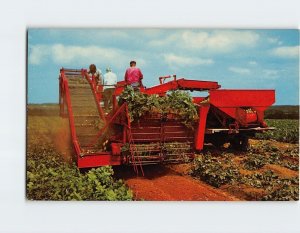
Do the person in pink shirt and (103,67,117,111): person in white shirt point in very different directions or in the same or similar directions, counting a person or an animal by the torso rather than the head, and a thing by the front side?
same or similar directions

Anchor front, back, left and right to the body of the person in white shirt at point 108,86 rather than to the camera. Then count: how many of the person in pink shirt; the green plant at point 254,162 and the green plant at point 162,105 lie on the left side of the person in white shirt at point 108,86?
0

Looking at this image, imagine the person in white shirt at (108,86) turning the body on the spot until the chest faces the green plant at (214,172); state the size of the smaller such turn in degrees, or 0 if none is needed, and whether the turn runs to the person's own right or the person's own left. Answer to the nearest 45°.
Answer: approximately 90° to the person's own right

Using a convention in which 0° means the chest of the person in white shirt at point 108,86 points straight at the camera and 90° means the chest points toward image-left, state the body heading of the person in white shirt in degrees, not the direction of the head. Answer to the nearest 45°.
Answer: approximately 180°

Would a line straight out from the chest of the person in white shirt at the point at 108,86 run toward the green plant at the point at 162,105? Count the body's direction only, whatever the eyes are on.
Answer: no

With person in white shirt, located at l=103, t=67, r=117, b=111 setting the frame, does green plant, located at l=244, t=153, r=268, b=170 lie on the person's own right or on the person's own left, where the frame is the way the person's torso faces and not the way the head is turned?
on the person's own right

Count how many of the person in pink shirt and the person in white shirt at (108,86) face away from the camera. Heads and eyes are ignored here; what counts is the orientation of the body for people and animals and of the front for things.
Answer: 2

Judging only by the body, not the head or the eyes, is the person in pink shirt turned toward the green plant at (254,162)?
no

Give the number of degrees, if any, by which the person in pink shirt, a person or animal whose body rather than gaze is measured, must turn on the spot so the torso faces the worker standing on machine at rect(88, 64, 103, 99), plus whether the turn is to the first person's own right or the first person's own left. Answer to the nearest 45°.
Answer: approximately 45° to the first person's own left

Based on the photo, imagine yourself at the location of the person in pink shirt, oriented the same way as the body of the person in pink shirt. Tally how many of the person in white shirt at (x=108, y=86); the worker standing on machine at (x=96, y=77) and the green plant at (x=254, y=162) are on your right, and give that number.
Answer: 1

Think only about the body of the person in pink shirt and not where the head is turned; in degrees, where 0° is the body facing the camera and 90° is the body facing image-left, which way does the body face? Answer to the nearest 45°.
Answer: approximately 180°
